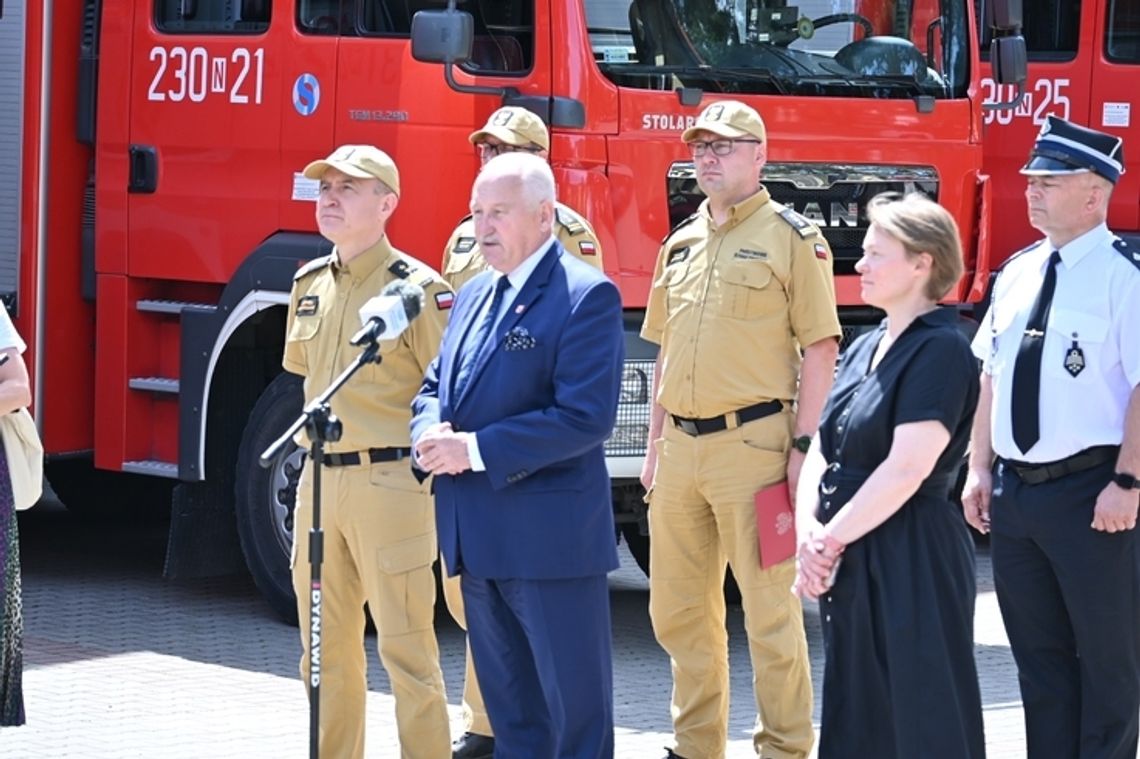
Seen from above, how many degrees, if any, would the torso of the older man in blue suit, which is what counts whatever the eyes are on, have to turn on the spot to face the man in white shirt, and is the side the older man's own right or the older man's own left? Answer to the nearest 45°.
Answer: approximately 135° to the older man's own left

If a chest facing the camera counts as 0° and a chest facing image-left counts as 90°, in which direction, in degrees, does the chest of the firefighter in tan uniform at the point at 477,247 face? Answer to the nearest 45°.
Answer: approximately 45°

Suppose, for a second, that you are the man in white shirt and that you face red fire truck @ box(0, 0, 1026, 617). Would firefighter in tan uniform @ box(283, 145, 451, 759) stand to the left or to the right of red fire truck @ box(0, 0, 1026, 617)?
left

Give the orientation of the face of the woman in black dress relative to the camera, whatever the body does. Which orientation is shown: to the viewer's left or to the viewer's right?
to the viewer's left

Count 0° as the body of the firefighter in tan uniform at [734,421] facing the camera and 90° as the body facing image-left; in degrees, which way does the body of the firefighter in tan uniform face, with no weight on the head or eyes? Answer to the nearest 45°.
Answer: approximately 45°

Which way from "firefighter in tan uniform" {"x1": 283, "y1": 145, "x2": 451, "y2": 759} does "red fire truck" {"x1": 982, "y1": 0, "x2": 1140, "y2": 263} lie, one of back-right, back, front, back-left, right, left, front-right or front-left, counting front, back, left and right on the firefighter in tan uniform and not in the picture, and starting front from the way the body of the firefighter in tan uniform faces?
back

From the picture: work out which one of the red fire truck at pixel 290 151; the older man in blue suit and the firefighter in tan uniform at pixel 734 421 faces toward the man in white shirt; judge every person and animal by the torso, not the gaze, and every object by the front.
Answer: the red fire truck

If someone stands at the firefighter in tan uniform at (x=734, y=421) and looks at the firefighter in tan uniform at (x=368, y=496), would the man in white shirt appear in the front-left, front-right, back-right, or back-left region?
back-left
